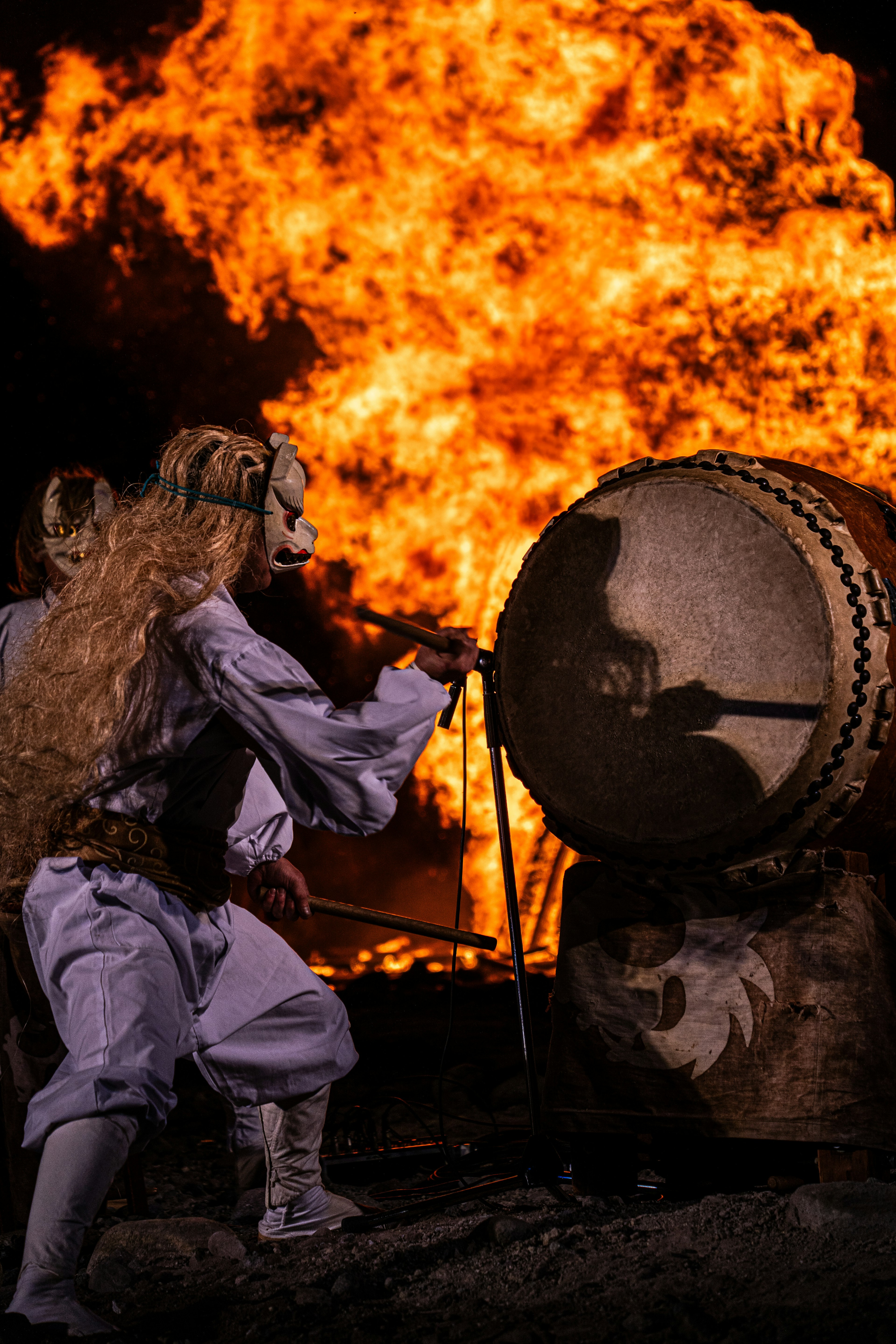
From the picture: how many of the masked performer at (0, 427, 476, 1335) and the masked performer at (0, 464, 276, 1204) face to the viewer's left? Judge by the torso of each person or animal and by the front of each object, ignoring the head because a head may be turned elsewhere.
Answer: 0

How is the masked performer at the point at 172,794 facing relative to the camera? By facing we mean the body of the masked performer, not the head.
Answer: to the viewer's right

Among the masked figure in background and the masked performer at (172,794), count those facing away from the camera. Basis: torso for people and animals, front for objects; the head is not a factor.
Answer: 0

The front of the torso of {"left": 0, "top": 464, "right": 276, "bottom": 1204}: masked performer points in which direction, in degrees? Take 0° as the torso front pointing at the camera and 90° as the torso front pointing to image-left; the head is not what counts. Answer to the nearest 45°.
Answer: approximately 315°

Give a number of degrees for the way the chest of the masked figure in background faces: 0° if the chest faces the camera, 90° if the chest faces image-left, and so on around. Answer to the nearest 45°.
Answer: approximately 315°

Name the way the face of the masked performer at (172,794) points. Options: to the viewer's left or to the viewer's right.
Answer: to the viewer's right
